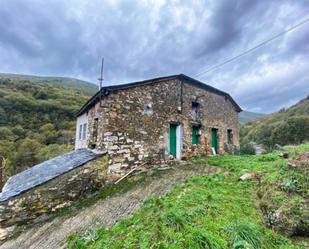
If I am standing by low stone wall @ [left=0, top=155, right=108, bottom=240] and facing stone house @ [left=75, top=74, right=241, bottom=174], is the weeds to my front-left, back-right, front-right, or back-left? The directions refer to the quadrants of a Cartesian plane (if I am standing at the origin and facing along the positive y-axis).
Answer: back-right

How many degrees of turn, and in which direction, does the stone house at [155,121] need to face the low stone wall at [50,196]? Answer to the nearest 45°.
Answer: approximately 90° to its right

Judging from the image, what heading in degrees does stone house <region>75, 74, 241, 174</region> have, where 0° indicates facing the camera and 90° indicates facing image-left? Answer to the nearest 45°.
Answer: approximately 315°

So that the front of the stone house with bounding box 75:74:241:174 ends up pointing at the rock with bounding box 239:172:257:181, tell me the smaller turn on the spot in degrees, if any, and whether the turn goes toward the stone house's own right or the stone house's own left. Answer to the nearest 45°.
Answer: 0° — it already faces it
